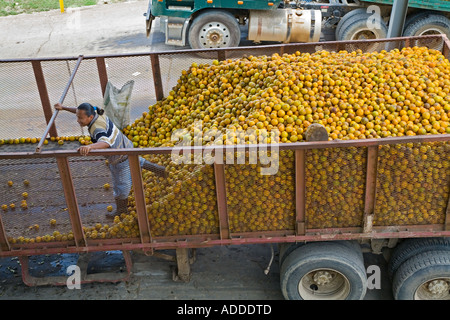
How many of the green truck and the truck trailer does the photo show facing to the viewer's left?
2

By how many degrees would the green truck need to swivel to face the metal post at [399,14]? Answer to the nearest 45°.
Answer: approximately 135° to its left

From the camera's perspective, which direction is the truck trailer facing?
to the viewer's left

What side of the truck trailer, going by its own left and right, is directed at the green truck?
right

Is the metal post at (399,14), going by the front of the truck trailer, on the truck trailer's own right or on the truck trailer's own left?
on the truck trailer's own right

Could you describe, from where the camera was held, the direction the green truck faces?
facing to the left of the viewer

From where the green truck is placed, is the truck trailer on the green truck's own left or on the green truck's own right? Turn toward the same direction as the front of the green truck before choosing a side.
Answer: on the green truck's own left
